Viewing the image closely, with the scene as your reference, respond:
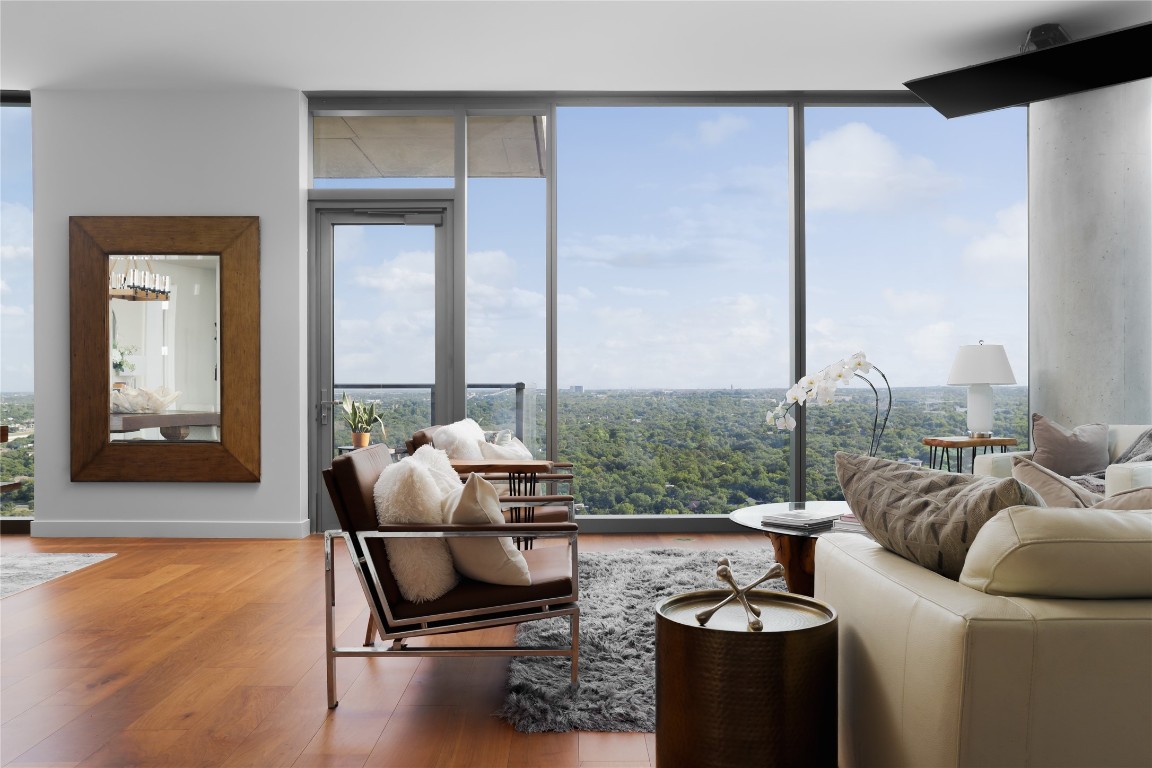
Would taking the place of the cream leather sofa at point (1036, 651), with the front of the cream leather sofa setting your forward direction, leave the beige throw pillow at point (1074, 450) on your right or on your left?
on your right

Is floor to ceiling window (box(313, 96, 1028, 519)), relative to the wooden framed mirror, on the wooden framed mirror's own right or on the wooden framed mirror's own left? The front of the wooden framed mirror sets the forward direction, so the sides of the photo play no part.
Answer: on the wooden framed mirror's own left

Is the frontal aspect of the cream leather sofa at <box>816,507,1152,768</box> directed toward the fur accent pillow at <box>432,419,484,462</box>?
no

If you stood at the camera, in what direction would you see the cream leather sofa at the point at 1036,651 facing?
facing away from the viewer and to the left of the viewer

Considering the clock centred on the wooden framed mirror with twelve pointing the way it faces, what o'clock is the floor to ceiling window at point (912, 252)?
The floor to ceiling window is roughly at 10 o'clock from the wooden framed mirror.

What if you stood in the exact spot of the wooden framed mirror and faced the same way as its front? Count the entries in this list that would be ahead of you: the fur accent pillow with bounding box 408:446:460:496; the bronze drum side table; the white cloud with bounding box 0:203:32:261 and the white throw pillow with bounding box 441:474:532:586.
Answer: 3

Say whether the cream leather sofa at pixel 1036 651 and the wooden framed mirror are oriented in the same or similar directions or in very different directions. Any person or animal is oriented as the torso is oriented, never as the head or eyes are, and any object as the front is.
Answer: very different directions

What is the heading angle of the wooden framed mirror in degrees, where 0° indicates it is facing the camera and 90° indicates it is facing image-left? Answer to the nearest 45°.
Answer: approximately 0°

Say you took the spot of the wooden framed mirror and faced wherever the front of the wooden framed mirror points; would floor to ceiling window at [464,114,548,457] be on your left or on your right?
on your left
